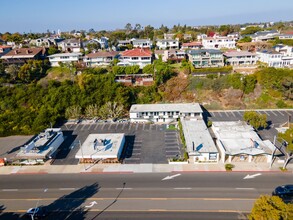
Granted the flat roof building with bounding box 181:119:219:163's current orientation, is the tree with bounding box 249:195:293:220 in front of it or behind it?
in front

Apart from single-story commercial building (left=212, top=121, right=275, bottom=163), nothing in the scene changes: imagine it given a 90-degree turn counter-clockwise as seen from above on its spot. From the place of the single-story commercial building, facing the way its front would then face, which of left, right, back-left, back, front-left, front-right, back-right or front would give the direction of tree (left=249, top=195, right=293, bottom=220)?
right

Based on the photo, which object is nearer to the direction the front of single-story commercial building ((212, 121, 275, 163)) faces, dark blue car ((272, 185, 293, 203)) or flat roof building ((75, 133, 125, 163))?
the dark blue car

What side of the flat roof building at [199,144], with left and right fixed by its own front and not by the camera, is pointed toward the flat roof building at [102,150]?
right

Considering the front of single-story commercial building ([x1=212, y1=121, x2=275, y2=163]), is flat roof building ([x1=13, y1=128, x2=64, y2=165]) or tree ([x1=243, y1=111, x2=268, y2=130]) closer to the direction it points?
the flat roof building

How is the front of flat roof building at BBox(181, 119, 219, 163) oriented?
toward the camera

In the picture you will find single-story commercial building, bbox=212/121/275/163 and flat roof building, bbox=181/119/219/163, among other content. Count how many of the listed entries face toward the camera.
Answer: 2

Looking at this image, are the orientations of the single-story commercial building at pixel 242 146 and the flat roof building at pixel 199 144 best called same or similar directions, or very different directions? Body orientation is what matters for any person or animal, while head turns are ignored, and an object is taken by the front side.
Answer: same or similar directions

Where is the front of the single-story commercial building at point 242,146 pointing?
toward the camera

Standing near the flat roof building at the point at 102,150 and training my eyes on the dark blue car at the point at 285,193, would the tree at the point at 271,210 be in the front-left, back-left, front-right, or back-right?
front-right
